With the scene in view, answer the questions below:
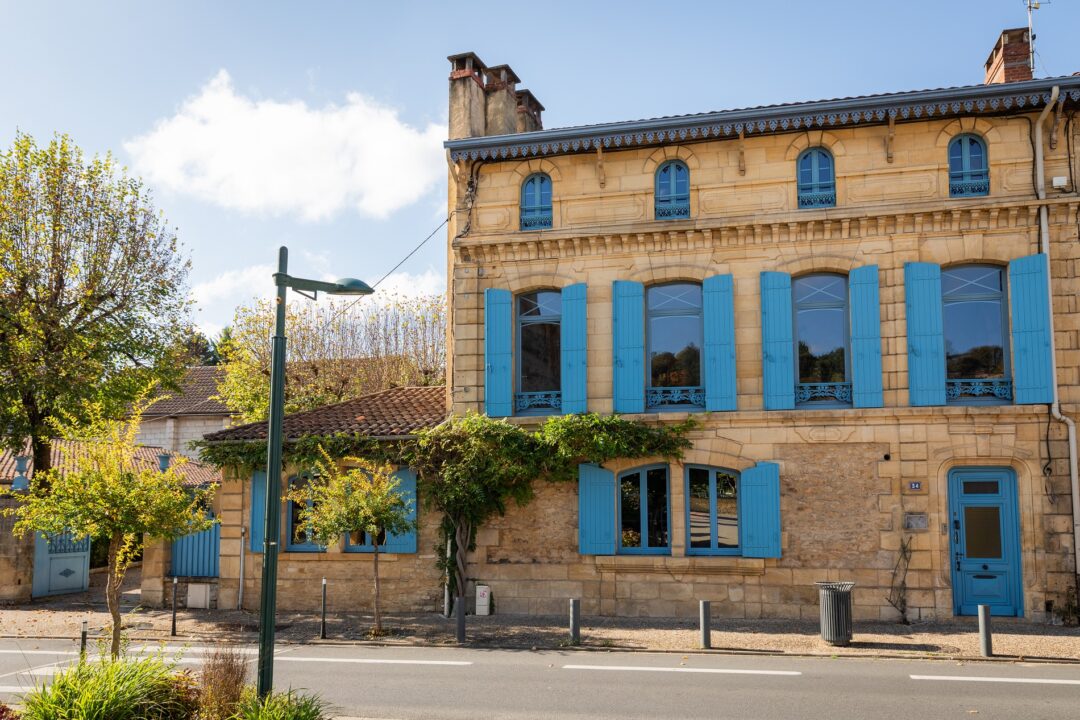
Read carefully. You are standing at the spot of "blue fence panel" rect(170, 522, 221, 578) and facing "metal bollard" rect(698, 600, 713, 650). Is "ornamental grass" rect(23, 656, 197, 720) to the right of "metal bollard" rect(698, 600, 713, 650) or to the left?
right

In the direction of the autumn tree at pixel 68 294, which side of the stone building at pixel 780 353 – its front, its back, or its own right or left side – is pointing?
right

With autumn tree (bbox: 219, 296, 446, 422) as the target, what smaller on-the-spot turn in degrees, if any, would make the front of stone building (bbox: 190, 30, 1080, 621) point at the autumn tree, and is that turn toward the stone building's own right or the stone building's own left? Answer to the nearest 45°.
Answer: approximately 135° to the stone building's own right

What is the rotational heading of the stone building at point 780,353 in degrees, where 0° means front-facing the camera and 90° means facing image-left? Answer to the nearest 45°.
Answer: approximately 0°

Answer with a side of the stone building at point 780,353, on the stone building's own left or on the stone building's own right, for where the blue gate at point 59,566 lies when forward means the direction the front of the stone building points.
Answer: on the stone building's own right

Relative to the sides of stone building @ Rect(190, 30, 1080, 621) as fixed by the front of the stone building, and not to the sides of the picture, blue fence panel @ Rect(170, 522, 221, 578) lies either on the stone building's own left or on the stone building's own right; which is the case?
on the stone building's own right

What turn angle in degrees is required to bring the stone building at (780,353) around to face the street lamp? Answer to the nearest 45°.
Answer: approximately 45° to its right
